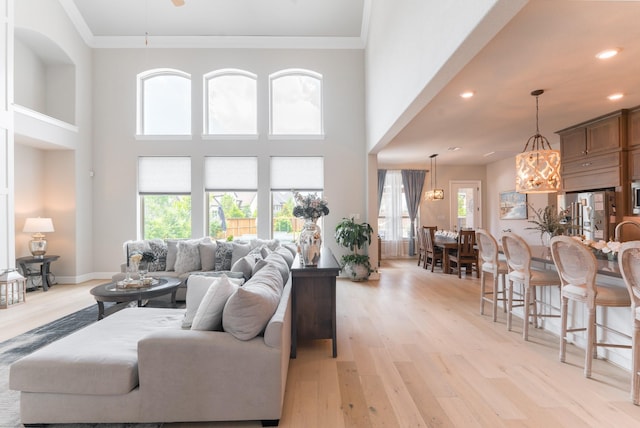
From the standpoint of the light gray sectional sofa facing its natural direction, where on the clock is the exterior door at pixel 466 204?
The exterior door is roughly at 5 o'clock from the light gray sectional sofa.

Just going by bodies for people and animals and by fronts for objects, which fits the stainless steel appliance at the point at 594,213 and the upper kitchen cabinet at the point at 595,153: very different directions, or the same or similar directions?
same or similar directions

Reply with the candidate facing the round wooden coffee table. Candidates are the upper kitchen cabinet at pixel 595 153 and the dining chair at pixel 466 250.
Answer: the upper kitchen cabinet

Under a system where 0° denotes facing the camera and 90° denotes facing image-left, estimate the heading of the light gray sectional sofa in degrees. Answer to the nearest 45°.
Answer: approximately 90°

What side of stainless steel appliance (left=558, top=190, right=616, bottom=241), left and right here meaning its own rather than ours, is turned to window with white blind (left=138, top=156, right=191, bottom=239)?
front

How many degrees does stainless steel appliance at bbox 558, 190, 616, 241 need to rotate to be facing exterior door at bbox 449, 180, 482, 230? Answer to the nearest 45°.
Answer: approximately 90° to its right

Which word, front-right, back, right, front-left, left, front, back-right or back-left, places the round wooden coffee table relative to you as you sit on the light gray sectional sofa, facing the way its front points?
right

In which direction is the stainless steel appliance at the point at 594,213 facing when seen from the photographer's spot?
facing the viewer and to the left of the viewer

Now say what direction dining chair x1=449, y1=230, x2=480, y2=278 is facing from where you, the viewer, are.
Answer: facing away from the viewer and to the left of the viewer
